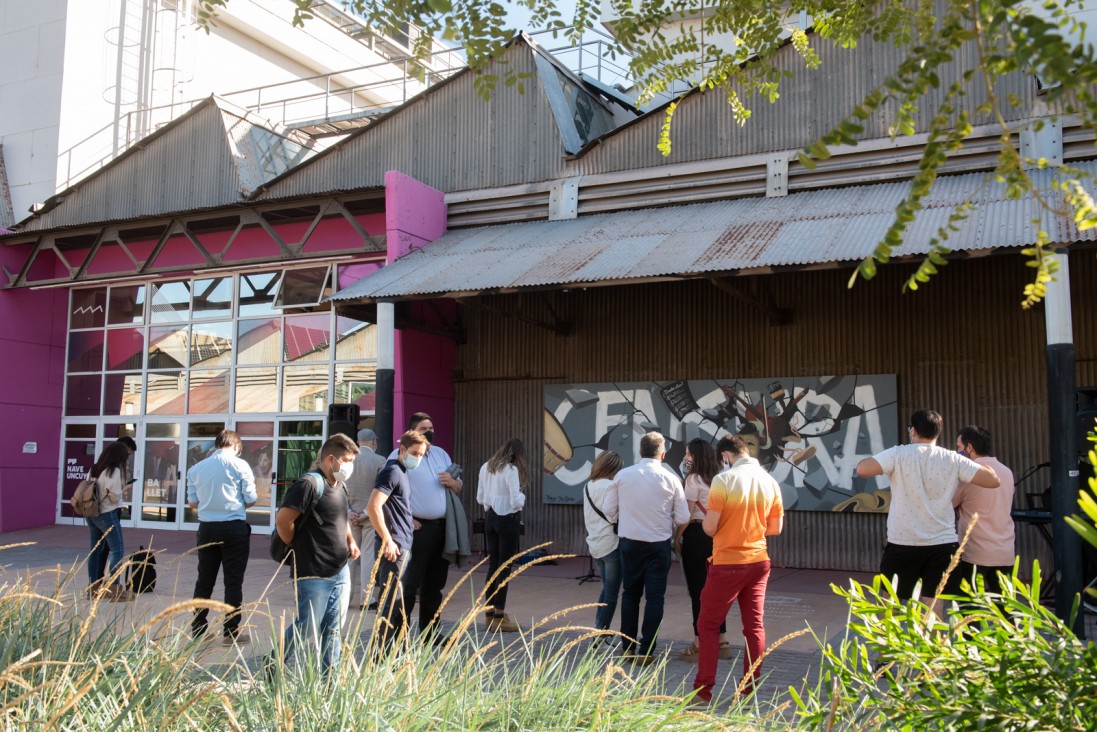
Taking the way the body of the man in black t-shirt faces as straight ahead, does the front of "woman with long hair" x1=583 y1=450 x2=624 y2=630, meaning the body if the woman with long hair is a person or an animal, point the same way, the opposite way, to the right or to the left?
to the left

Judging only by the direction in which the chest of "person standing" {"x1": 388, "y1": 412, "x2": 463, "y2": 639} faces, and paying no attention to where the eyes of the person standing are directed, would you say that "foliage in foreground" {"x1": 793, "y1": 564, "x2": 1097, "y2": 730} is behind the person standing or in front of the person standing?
in front

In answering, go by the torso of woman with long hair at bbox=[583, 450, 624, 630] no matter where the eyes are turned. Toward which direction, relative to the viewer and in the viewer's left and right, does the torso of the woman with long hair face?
facing away from the viewer and to the right of the viewer

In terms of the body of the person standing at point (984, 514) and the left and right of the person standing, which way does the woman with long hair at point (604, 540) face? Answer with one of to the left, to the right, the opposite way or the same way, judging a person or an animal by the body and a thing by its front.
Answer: to the right

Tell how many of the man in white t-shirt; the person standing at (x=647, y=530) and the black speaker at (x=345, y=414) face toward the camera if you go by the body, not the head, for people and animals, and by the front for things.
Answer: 1

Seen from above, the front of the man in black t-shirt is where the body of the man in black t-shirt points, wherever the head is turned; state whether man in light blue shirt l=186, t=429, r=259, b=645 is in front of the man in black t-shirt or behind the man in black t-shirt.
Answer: behind

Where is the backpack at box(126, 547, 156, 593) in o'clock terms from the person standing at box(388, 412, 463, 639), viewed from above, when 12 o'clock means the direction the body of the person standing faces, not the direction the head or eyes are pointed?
The backpack is roughly at 4 o'clock from the person standing.

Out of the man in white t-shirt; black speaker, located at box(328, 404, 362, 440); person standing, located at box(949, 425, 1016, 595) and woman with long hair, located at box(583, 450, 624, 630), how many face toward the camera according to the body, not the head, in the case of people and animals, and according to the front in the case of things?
1

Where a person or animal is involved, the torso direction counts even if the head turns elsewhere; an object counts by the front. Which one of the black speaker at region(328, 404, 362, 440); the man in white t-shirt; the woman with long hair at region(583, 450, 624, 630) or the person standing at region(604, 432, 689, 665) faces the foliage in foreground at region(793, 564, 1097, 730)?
the black speaker

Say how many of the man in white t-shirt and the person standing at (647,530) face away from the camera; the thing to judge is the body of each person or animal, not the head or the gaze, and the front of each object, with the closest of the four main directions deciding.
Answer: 2

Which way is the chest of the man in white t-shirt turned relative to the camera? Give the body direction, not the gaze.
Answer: away from the camera

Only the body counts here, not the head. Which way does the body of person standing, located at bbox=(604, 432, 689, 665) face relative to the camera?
away from the camera

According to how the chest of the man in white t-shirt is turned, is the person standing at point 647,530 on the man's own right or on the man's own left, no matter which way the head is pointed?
on the man's own left

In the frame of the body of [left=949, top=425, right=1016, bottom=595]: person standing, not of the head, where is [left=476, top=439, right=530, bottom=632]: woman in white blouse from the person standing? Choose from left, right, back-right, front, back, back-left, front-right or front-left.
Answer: front-left

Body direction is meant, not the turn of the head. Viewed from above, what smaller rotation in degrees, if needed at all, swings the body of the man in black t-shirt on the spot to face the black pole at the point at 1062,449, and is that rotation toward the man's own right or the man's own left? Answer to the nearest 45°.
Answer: approximately 45° to the man's own left

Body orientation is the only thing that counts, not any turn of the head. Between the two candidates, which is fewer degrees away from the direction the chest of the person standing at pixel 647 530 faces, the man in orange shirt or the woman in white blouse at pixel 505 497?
the woman in white blouse

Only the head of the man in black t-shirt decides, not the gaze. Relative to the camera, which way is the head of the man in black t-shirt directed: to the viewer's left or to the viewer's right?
to the viewer's right
